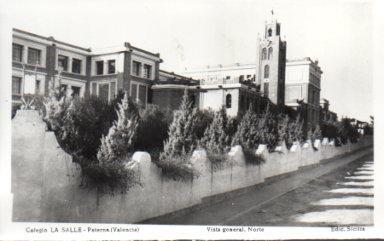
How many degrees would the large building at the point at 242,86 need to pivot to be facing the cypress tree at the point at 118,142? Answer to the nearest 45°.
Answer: approximately 45° to its right

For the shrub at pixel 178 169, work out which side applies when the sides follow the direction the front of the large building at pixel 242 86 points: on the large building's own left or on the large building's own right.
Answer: on the large building's own right

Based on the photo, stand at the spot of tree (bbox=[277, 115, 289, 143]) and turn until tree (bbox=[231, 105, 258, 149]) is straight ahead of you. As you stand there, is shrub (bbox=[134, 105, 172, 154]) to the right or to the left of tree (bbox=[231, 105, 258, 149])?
right

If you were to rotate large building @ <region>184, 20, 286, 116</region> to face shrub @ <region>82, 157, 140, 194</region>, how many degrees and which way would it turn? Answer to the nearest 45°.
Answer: approximately 45° to its right

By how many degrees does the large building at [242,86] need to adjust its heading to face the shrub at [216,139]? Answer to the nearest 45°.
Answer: approximately 45° to its right

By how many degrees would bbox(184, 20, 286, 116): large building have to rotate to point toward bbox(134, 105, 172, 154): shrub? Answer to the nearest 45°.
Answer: approximately 45° to its right

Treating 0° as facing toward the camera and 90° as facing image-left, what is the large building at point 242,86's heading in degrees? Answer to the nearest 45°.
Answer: approximately 315°

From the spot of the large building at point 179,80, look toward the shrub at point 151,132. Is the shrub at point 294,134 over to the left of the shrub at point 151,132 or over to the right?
left
